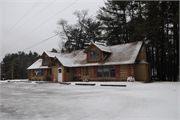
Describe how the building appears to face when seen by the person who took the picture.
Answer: facing the viewer and to the left of the viewer
